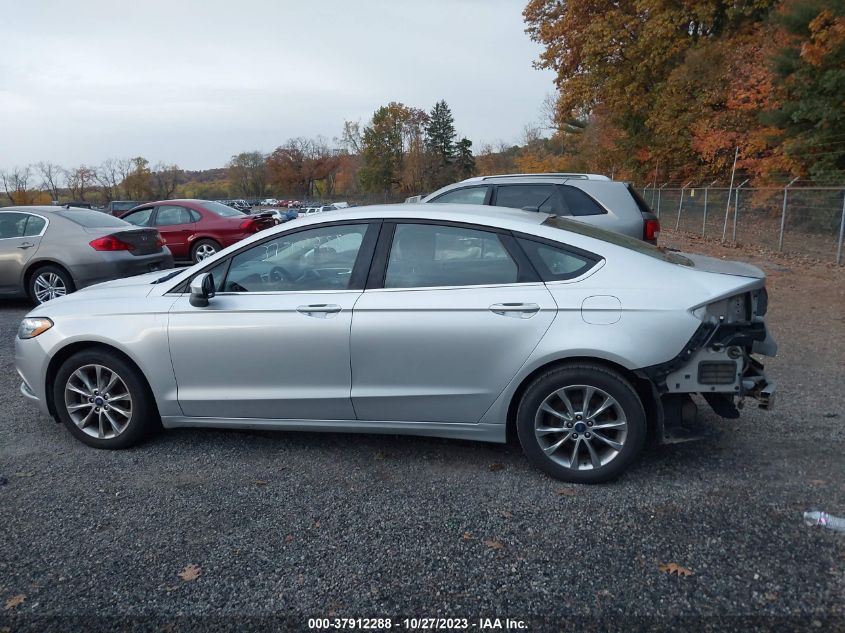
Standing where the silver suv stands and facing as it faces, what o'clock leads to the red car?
The red car is roughly at 1 o'clock from the silver suv.

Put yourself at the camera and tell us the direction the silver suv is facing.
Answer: facing to the left of the viewer

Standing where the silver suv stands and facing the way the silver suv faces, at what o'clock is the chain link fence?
The chain link fence is roughly at 4 o'clock from the silver suv.

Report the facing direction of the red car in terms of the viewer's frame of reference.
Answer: facing away from the viewer and to the left of the viewer

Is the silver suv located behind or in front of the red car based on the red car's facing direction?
behind

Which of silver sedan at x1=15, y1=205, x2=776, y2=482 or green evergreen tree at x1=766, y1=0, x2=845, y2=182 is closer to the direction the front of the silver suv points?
the silver sedan

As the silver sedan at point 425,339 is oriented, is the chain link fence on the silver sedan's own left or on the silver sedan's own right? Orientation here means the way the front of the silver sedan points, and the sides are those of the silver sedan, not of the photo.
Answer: on the silver sedan's own right

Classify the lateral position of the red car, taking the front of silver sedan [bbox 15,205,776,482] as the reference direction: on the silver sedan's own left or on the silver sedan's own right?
on the silver sedan's own right

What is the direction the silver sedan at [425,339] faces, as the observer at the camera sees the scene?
facing to the left of the viewer
